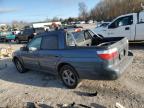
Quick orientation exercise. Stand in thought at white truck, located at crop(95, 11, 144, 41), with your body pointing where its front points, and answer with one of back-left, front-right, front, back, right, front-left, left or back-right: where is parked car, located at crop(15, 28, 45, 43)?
front-right

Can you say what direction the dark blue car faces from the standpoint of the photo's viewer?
facing away from the viewer and to the left of the viewer

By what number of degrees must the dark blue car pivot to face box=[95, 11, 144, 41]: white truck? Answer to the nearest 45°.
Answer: approximately 90° to its right

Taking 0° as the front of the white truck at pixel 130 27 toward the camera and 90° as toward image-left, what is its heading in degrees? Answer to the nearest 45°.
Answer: approximately 90°

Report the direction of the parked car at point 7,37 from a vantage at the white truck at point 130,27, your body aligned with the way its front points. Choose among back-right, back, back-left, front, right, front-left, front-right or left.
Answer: front-right
